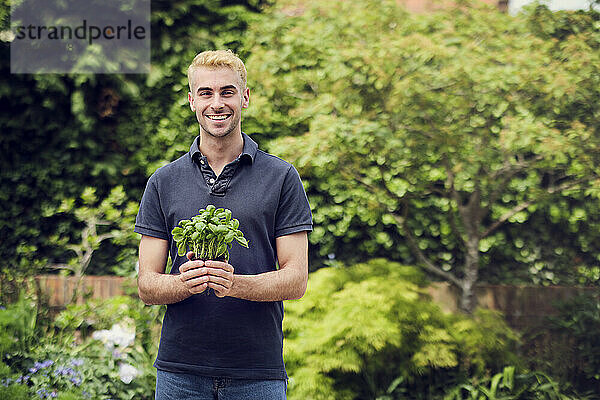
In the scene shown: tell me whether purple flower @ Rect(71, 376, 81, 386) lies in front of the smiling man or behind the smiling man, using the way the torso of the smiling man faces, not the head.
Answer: behind

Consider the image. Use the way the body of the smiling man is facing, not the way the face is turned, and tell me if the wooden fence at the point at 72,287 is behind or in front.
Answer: behind

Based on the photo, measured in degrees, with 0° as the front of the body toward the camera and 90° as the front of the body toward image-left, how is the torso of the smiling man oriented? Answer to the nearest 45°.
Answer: approximately 0°

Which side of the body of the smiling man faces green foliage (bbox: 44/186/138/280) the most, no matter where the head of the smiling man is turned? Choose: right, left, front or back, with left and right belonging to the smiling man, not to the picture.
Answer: back

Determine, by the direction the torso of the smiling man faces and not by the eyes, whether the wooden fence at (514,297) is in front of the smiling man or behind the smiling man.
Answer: behind

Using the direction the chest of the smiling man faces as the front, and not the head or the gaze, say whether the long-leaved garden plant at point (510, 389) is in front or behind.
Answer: behind

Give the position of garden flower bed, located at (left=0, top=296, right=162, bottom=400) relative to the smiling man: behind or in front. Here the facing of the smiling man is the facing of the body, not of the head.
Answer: behind

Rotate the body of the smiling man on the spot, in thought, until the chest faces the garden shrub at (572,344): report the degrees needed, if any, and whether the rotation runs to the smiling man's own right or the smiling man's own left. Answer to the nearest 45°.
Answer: approximately 135° to the smiling man's own left

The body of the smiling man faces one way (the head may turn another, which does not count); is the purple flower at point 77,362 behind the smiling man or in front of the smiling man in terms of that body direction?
behind
